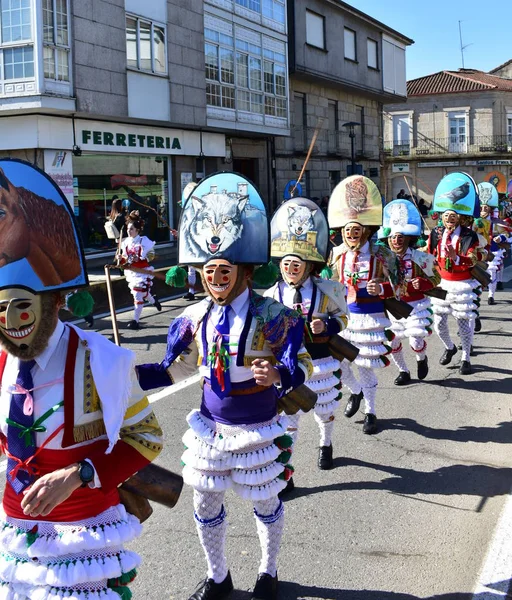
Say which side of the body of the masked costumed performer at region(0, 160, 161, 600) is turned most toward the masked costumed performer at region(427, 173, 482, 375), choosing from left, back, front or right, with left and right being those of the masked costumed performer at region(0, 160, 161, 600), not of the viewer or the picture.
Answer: back

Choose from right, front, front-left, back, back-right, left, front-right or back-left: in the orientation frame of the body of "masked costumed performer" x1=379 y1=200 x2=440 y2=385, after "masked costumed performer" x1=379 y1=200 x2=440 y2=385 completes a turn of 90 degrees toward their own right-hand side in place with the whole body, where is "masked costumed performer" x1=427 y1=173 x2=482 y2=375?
right

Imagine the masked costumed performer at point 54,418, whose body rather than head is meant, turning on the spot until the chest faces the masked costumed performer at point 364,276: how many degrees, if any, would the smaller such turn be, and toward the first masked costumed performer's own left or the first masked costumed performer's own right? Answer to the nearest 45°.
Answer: approximately 180°

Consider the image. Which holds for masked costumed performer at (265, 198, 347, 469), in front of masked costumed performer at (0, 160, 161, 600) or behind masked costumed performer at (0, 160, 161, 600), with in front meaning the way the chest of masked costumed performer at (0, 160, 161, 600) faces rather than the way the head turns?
behind

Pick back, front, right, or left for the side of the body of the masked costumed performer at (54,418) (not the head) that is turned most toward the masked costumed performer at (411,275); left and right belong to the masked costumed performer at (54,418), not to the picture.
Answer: back

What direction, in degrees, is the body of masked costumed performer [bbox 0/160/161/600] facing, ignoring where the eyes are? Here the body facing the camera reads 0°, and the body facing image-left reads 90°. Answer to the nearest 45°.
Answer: approximately 45°
